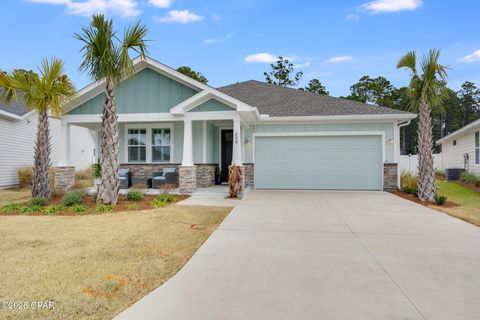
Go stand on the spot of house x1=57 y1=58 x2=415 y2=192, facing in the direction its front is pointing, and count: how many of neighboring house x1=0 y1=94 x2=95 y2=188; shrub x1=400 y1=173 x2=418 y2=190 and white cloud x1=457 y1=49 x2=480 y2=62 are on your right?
1

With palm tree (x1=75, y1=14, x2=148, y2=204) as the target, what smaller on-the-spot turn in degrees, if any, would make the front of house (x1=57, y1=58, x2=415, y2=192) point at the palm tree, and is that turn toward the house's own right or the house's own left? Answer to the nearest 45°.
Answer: approximately 45° to the house's own right

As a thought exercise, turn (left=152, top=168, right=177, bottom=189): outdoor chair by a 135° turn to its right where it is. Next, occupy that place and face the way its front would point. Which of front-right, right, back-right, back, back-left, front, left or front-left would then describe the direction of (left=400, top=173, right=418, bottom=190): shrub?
right

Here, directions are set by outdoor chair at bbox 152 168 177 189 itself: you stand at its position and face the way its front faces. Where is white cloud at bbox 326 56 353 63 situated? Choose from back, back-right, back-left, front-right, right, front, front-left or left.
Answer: back

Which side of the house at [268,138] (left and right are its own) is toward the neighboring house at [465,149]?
left

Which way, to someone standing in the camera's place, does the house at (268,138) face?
facing the viewer

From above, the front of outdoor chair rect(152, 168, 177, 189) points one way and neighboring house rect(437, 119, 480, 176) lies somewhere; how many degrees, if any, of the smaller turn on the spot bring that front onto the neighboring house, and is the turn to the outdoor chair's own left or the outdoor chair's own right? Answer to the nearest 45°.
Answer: approximately 135° to the outdoor chair's own left

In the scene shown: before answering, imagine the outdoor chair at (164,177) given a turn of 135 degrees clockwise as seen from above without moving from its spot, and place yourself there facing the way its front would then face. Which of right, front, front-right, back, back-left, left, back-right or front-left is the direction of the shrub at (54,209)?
back-left

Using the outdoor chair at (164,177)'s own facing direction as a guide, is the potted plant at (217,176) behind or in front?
behind

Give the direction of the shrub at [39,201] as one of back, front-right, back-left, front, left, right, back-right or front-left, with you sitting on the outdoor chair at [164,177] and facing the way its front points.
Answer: front

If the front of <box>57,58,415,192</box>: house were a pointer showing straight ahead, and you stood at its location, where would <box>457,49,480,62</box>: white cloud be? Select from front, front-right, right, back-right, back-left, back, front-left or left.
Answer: back-left

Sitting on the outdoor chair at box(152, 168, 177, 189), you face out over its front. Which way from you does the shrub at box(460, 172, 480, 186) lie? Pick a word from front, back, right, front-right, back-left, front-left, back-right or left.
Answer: back-left

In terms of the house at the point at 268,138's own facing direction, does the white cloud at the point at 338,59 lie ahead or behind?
behind
